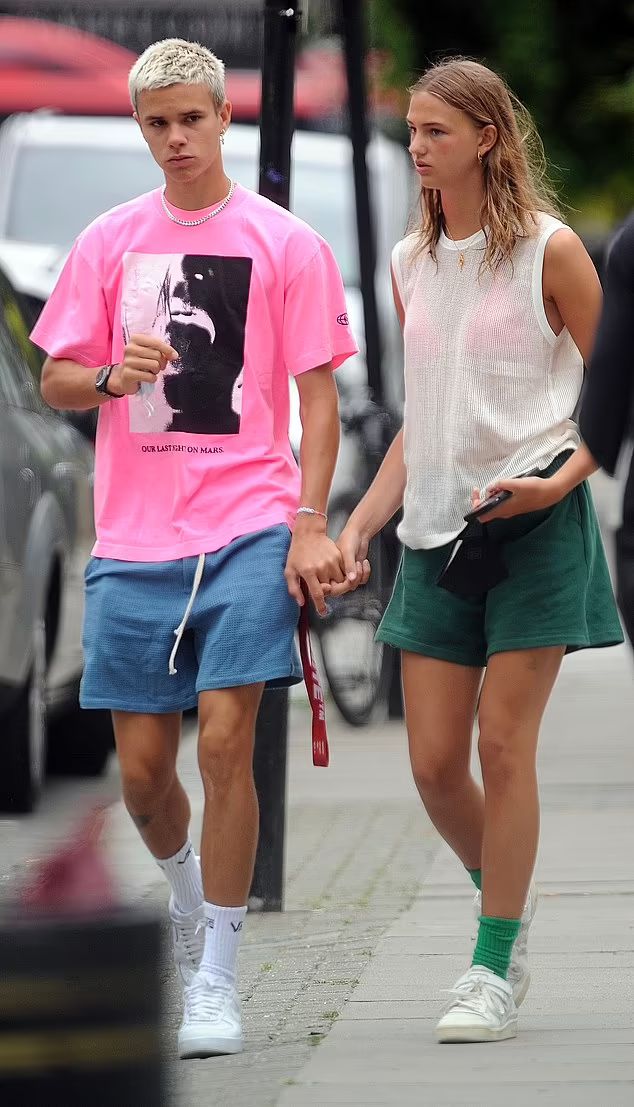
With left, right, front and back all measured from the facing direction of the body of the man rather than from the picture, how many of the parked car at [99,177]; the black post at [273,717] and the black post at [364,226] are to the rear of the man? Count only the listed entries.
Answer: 3

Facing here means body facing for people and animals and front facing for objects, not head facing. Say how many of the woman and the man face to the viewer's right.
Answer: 0

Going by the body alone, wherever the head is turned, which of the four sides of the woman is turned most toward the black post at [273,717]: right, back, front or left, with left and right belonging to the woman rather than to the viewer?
right

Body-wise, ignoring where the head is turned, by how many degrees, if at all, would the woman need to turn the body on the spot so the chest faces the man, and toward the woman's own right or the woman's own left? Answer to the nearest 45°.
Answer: approximately 45° to the woman's own right

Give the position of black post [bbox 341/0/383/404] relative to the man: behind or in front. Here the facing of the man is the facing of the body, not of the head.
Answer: behind

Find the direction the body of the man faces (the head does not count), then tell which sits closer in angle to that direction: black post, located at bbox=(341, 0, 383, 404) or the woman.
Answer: the woman

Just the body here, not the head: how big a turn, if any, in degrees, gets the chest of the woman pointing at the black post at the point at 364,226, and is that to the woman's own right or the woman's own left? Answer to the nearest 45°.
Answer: approximately 135° to the woman's own right

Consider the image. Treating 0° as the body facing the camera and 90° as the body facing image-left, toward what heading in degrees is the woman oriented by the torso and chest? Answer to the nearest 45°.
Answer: approximately 45°

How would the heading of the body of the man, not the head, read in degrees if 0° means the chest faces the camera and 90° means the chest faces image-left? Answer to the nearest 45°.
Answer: approximately 0°

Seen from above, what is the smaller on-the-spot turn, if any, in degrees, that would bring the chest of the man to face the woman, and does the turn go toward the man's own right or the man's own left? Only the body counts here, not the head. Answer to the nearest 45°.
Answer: approximately 90° to the man's own left
